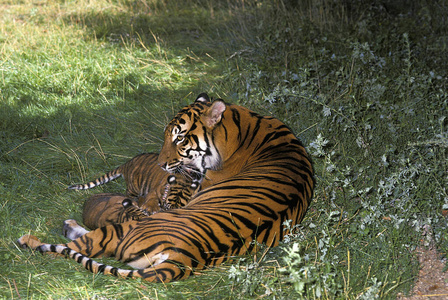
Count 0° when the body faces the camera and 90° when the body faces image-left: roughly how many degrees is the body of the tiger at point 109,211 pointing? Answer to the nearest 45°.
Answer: approximately 270°

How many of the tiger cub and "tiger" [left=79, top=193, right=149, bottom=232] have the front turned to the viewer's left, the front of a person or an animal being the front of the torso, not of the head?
0

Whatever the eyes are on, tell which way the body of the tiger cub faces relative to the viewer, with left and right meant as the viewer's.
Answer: facing the viewer and to the right of the viewer
